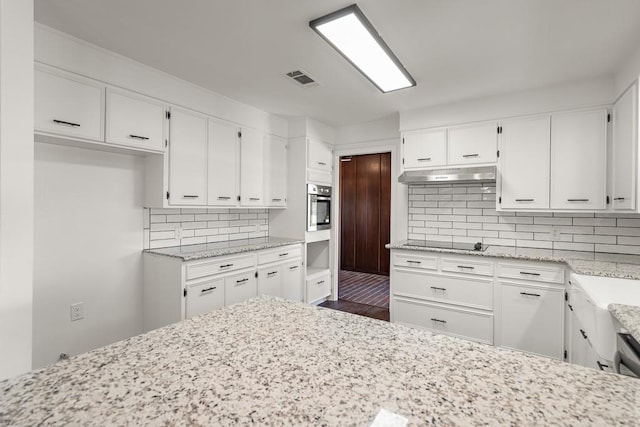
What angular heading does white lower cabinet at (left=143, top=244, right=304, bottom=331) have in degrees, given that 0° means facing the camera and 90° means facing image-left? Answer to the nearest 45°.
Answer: approximately 315°

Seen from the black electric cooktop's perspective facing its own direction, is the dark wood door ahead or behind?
behind

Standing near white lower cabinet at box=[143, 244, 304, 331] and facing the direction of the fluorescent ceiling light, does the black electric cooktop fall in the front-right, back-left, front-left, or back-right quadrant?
front-left

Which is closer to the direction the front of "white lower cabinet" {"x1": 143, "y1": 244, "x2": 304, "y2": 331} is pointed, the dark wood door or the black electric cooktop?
the black electric cooktop

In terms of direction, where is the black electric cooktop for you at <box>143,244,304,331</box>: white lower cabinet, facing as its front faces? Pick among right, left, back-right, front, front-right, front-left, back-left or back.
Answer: front-left

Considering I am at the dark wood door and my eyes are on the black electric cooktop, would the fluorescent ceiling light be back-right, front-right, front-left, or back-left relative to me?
front-right

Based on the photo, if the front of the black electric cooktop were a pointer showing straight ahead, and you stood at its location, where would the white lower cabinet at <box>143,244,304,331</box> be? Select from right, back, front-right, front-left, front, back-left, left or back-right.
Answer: front-right

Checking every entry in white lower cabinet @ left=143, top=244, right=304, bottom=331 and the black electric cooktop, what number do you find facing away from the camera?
0

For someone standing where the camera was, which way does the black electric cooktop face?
facing the viewer

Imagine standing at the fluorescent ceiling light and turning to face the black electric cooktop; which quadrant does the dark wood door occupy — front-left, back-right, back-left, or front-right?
front-left

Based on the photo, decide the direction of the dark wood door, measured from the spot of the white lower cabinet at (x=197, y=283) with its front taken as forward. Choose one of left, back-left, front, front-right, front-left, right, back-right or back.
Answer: left
